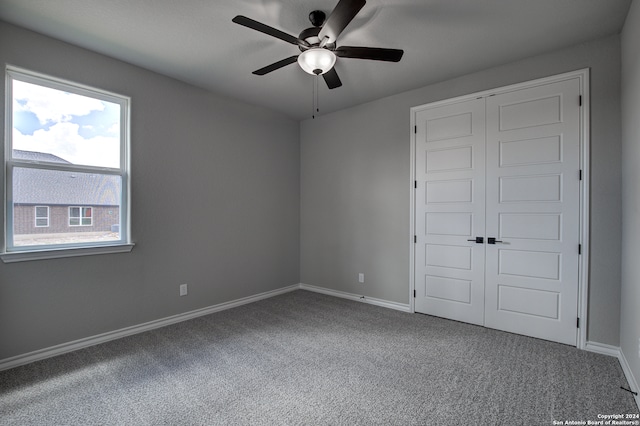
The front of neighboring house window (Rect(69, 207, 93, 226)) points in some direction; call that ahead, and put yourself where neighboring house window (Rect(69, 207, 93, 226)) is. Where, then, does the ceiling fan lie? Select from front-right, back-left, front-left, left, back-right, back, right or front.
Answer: front-left

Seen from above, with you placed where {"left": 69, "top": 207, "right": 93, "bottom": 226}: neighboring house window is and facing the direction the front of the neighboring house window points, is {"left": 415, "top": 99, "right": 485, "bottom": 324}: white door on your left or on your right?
on your left

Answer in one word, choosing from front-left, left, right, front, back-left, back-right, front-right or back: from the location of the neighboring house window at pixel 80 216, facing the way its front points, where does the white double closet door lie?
front-left

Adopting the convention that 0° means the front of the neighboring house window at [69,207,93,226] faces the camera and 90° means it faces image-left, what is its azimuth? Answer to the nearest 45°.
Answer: approximately 0°
